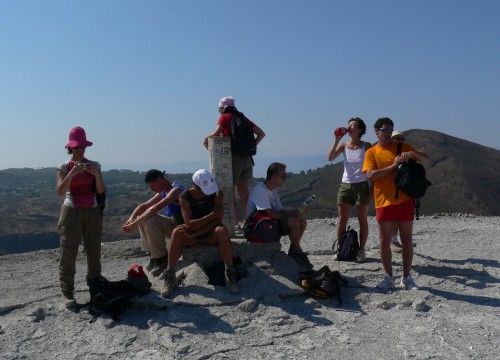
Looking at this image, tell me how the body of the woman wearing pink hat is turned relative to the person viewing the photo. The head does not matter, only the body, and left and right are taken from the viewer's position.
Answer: facing the viewer

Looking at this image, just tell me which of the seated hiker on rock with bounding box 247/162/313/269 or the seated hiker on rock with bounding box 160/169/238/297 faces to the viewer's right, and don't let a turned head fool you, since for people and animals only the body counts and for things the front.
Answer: the seated hiker on rock with bounding box 247/162/313/269

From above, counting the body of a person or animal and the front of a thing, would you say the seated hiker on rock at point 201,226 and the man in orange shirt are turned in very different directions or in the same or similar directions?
same or similar directions

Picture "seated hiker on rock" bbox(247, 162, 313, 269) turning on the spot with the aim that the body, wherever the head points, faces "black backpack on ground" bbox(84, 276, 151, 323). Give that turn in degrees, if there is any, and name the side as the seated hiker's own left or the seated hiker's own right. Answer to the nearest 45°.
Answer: approximately 135° to the seated hiker's own right

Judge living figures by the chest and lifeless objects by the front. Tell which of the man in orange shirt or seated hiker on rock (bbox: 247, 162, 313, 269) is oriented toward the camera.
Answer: the man in orange shirt

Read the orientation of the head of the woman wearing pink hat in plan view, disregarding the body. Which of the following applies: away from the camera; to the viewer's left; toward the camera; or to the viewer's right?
toward the camera

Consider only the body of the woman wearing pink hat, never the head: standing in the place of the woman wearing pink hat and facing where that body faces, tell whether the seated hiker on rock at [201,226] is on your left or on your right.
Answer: on your left

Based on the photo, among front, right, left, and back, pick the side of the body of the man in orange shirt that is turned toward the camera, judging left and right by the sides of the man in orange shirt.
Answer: front

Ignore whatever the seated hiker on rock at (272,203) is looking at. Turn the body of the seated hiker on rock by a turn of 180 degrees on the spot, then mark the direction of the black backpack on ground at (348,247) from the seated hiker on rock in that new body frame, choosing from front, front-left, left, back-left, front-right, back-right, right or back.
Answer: back-right

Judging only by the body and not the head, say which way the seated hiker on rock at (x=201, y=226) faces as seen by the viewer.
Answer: toward the camera

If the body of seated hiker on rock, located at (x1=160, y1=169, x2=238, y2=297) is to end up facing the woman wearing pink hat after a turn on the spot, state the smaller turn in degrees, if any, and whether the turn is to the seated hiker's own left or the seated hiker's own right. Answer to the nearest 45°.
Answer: approximately 90° to the seated hiker's own right

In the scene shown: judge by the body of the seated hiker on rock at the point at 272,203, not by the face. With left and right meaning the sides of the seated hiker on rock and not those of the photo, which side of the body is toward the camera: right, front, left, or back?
right

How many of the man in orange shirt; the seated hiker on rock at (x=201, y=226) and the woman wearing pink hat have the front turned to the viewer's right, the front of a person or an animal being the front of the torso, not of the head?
0

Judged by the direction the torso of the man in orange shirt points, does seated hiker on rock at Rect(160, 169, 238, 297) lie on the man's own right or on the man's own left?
on the man's own right

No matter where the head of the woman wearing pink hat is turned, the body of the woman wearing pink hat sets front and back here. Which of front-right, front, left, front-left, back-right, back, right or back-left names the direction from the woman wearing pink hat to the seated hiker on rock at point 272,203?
left

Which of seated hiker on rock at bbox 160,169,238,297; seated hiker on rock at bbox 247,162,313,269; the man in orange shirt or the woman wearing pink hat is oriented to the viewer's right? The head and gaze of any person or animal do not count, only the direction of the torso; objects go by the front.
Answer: seated hiker on rock at bbox 247,162,313,269

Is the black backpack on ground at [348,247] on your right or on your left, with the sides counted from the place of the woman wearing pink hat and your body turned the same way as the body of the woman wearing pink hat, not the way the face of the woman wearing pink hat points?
on your left

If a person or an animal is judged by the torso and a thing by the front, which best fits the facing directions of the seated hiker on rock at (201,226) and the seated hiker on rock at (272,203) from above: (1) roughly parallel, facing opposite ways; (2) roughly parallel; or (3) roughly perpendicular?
roughly perpendicular
